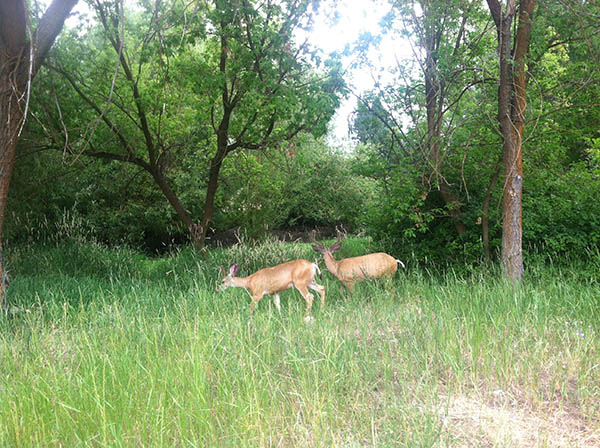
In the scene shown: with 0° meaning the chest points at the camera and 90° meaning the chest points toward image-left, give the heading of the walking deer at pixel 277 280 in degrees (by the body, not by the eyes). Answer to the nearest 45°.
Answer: approximately 90°

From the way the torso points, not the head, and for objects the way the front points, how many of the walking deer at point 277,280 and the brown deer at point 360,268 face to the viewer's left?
2

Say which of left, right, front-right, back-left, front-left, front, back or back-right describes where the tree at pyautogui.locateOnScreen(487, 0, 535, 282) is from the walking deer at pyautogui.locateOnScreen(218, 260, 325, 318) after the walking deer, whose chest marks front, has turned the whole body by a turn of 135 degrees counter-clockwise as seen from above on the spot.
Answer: front-left

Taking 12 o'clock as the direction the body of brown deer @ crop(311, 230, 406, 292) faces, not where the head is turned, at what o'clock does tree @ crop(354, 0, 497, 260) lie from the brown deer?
The tree is roughly at 4 o'clock from the brown deer.

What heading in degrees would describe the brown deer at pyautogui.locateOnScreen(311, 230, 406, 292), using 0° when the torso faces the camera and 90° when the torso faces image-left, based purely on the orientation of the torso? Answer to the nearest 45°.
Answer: approximately 90°

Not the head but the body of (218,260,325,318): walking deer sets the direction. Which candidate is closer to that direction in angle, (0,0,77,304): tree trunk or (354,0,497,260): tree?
the tree trunk

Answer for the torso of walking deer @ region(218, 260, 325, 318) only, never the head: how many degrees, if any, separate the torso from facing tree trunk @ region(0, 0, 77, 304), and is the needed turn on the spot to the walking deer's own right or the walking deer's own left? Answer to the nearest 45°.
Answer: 0° — it already faces it

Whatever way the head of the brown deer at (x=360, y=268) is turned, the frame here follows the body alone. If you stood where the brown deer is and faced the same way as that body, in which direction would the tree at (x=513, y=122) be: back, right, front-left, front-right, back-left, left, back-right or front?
back

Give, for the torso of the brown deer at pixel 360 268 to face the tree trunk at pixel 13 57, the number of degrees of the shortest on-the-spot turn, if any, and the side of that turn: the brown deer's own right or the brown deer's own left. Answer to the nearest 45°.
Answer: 0° — it already faces it

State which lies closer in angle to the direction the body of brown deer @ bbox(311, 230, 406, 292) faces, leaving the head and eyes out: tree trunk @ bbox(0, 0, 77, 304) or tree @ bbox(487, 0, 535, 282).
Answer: the tree trunk

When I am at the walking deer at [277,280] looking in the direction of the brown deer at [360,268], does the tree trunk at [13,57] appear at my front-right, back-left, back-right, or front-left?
back-left

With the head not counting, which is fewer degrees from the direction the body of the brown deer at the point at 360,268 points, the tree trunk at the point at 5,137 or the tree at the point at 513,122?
the tree trunk

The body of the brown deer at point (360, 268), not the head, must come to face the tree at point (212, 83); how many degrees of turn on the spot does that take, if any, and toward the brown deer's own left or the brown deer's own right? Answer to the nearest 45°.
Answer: approximately 45° to the brown deer's own right
